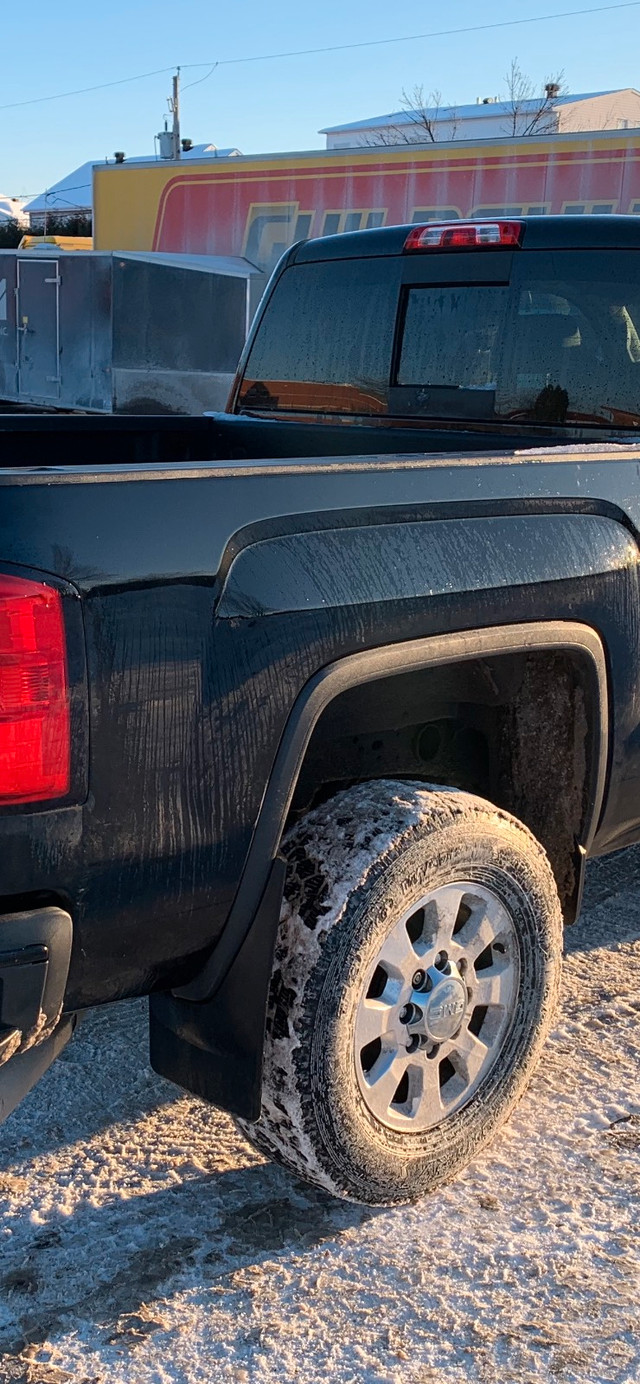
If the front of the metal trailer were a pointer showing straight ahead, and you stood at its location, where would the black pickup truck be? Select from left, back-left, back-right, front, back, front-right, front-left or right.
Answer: front-right

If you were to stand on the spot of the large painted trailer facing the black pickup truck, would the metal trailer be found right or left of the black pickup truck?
right

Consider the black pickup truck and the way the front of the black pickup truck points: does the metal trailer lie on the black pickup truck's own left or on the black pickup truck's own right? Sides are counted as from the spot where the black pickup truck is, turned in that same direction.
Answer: on the black pickup truck's own left

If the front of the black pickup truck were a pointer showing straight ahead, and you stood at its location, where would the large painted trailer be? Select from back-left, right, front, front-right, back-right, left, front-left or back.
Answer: front-left

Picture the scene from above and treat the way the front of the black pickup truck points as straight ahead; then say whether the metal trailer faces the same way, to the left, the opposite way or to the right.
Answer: to the right

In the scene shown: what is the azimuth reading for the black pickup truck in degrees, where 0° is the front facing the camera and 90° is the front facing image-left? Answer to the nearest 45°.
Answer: approximately 225°

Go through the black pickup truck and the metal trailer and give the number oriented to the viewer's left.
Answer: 0
